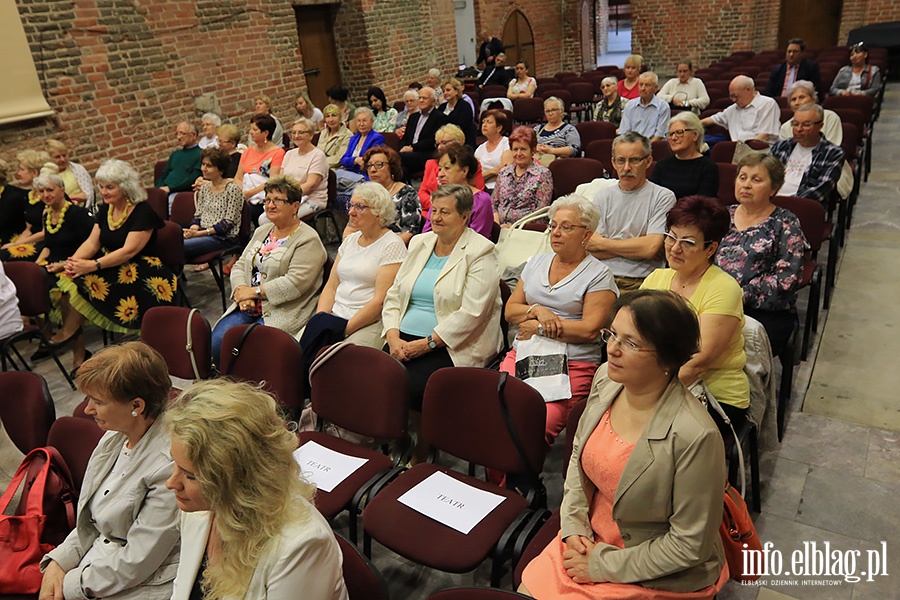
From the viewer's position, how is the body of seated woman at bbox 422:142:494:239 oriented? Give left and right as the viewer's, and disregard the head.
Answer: facing the viewer and to the left of the viewer

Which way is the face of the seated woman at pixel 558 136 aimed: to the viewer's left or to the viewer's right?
to the viewer's left

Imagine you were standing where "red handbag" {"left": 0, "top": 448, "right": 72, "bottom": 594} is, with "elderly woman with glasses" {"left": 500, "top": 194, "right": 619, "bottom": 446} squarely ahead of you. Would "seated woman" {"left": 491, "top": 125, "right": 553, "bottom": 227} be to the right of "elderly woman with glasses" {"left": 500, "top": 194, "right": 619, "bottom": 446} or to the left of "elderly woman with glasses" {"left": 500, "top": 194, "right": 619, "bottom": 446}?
left

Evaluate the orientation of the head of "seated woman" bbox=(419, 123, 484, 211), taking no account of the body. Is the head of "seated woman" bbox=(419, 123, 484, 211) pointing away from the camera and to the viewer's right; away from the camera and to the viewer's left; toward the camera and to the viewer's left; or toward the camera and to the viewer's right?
toward the camera and to the viewer's left

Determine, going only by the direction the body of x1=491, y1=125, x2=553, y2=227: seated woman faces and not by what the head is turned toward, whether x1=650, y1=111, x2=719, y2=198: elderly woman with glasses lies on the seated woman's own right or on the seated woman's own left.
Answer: on the seated woman's own left

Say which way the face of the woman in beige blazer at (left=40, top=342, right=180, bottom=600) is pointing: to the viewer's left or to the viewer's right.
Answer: to the viewer's left

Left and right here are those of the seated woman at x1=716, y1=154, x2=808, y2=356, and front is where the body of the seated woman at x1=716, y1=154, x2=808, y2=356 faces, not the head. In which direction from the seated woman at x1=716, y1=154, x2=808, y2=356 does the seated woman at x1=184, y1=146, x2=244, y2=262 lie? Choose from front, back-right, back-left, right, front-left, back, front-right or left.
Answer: front-right

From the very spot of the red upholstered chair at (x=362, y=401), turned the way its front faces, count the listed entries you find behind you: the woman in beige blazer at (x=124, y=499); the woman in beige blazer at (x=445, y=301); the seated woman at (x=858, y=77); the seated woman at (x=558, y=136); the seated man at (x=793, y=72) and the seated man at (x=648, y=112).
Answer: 5

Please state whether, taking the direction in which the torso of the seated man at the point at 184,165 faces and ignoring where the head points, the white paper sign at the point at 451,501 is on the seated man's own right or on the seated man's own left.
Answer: on the seated man's own left

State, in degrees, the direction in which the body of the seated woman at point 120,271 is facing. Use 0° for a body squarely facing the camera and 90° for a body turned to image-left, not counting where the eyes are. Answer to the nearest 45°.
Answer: approximately 45°

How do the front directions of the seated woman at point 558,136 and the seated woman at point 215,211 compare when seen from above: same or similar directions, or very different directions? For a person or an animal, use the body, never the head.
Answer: same or similar directions

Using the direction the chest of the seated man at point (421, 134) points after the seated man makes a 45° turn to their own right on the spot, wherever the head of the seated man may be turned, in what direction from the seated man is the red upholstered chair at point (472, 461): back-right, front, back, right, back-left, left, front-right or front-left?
left

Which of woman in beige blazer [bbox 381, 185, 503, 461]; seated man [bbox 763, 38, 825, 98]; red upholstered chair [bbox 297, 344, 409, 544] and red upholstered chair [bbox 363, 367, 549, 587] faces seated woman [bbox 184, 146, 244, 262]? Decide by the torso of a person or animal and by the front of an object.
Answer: the seated man

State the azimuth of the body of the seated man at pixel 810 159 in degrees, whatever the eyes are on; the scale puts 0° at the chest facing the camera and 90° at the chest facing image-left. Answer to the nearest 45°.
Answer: approximately 45°

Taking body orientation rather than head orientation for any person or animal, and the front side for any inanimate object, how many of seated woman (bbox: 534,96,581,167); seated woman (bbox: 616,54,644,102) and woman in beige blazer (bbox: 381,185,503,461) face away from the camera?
0

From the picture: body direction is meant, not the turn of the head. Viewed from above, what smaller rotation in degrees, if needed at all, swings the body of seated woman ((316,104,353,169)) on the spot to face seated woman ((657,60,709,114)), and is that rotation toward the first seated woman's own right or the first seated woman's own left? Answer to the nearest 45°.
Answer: approximately 135° to the first seated woman's own left

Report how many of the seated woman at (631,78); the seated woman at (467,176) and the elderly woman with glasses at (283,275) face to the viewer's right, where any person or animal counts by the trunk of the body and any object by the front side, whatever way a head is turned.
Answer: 0

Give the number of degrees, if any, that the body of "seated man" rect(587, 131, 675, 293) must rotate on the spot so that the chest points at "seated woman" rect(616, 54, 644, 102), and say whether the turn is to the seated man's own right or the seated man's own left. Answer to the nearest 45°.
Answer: approximately 135° to the seated man's own right

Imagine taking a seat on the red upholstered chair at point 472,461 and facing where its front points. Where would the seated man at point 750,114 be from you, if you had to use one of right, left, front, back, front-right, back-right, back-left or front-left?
back

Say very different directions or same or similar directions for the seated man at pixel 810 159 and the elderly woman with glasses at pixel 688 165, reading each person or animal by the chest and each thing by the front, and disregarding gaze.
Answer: same or similar directions

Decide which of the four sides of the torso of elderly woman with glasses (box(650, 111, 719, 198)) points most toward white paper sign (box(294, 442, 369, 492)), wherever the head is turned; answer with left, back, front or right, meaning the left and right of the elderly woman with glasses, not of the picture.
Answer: front

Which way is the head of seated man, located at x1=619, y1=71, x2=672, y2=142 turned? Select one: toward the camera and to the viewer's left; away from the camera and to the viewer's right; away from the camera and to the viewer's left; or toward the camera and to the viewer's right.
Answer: toward the camera and to the viewer's left

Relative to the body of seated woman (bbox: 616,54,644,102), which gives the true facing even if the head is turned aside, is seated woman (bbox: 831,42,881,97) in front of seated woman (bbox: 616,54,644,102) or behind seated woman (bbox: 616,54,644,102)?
behind
